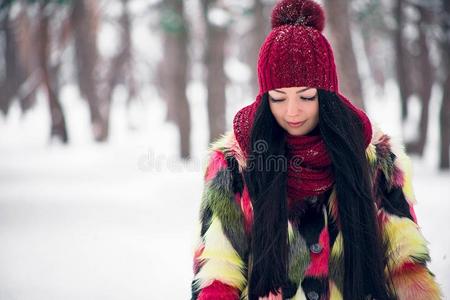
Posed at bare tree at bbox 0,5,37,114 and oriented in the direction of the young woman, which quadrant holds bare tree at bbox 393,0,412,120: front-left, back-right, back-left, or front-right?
front-left

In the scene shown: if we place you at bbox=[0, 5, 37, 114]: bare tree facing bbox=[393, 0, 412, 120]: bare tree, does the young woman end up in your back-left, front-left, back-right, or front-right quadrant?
front-right

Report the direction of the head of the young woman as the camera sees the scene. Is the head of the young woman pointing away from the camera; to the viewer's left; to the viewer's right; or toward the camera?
toward the camera

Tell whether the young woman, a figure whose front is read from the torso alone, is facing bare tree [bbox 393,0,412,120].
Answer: no

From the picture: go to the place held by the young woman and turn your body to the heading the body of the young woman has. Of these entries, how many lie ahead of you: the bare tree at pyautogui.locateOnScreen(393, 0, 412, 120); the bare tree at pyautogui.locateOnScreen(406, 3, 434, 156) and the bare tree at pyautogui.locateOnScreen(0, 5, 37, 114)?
0

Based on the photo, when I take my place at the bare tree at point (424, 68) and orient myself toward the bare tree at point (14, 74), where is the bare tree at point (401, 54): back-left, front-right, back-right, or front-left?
front-right

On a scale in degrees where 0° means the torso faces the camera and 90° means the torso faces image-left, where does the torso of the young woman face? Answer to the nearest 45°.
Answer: approximately 0°

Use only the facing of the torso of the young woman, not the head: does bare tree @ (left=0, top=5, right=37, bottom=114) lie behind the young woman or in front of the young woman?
behind

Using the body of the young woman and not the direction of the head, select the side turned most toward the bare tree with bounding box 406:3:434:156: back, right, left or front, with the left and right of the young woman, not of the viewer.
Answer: back

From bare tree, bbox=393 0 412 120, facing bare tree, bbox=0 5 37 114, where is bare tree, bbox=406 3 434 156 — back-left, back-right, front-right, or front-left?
back-left
